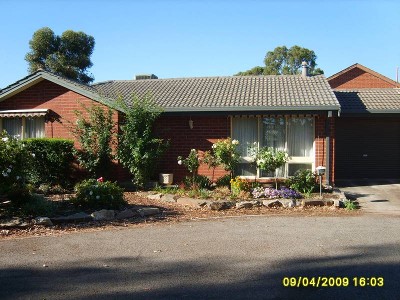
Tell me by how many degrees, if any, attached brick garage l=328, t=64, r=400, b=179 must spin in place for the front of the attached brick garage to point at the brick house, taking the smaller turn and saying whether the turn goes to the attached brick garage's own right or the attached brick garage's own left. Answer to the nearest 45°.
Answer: approximately 45° to the attached brick garage's own right

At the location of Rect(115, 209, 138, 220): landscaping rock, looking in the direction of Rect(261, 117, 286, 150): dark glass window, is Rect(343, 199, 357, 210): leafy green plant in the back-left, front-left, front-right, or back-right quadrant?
front-right

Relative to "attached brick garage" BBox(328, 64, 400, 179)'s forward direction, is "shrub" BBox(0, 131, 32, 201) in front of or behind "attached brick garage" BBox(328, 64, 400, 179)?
in front

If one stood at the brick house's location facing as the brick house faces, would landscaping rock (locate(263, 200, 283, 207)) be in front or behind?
in front

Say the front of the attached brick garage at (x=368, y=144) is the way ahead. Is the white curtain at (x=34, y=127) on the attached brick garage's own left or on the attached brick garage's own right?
on the attached brick garage's own right

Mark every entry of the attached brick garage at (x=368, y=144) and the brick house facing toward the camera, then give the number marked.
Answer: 2

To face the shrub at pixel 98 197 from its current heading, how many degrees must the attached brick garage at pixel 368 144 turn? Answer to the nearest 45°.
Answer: approximately 45° to its right

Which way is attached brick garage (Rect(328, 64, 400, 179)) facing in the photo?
toward the camera

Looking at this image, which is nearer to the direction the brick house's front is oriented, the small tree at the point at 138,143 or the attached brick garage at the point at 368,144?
the small tree

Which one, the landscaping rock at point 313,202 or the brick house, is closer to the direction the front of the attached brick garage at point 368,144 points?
the landscaping rock

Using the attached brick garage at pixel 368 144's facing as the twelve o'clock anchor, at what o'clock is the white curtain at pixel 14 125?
The white curtain is roughly at 2 o'clock from the attached brick garage.

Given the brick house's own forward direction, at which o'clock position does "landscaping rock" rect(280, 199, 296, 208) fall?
The landscaping rock is roughly at 11 o'clock from the brick house.

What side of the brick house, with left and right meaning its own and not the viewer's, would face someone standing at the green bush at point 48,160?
right

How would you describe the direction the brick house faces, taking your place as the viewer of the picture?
facing the viewer
